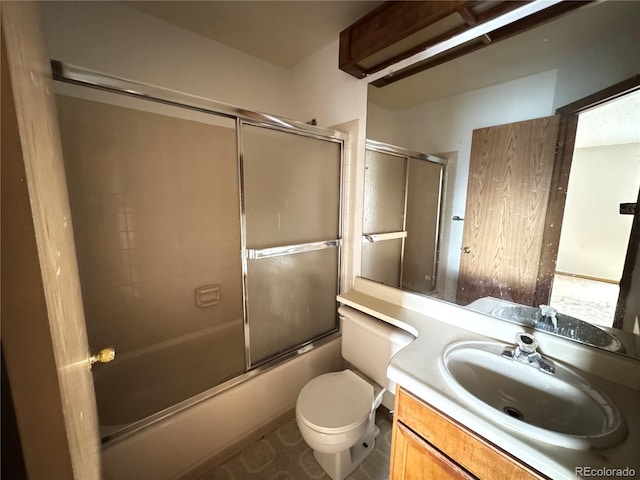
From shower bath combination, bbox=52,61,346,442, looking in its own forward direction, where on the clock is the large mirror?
The large mirror is roughly at 12 o'clock from the shower bath combination.

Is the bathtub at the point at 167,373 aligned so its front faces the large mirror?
yes

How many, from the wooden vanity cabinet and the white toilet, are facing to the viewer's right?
0

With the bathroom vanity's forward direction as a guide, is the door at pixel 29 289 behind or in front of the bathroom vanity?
in front

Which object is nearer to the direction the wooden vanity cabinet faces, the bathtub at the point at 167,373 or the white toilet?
the bathtub

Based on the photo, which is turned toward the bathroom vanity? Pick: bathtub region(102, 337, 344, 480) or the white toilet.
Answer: the bathtub

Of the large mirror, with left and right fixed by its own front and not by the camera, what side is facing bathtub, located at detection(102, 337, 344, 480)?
front

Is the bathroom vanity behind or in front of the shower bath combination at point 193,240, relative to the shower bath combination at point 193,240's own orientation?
in front

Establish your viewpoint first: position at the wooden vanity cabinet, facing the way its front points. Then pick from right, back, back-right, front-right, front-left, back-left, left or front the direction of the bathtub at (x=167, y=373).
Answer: front-right

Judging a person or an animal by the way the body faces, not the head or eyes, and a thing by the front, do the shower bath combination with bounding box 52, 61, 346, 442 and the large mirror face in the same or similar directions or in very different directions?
very different directions

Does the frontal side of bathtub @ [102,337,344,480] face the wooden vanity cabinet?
yes

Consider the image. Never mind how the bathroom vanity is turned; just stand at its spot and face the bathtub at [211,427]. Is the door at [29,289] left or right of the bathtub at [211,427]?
left
